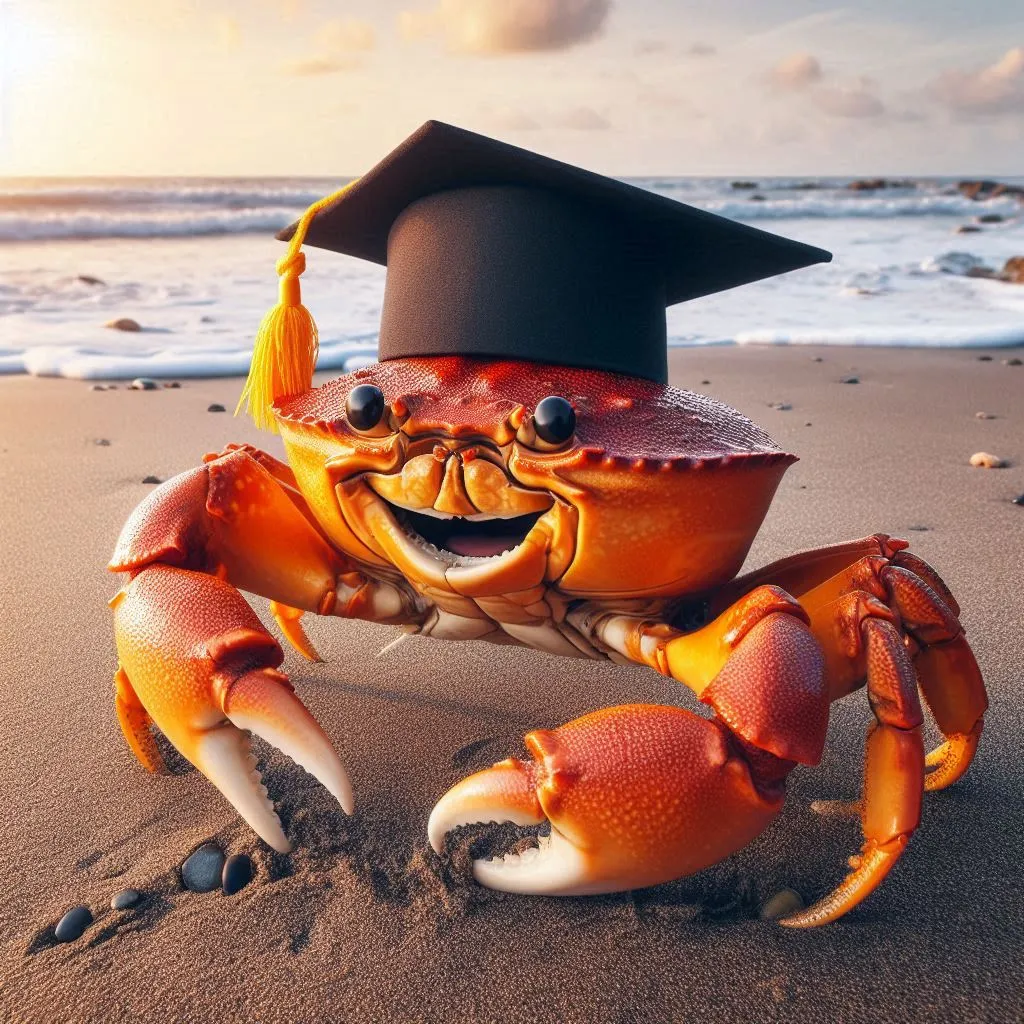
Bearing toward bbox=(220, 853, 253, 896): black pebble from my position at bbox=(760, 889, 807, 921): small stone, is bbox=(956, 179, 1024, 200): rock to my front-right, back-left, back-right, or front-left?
back-right

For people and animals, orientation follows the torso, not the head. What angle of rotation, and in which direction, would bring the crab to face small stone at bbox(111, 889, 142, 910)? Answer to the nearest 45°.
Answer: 0° — it already faces it

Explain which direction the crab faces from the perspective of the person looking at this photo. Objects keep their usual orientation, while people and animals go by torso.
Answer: facing the viewer and to the left of the viewer

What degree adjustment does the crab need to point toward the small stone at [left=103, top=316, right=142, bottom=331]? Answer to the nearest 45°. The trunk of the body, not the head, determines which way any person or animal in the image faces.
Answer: approximately 90° to its right

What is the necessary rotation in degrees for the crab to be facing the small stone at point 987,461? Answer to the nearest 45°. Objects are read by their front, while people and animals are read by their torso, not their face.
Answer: approximately 180°

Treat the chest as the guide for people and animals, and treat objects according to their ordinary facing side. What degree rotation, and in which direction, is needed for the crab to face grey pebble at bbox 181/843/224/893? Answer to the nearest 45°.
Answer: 0° — it already faces it

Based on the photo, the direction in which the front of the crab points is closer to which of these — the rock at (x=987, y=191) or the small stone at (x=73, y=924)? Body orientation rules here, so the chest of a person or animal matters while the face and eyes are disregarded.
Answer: the small stone
